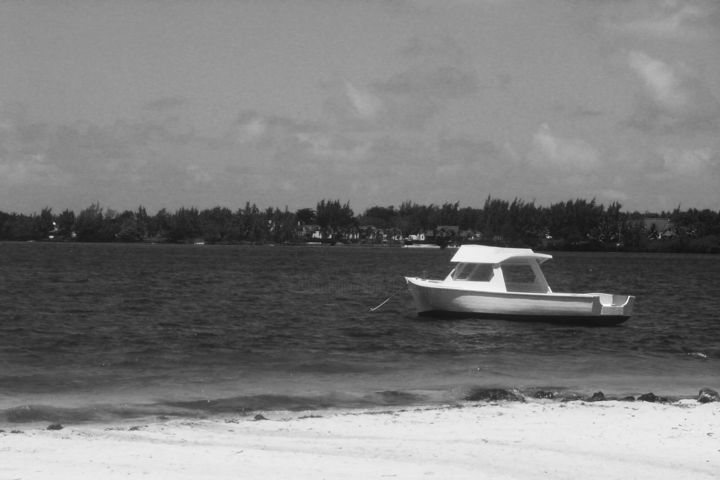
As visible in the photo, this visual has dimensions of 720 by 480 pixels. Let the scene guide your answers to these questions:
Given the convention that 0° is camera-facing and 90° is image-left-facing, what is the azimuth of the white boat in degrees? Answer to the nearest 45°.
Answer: approximately 135°

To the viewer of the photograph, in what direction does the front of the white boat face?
facing away from the viewer and to the left of the viewer
